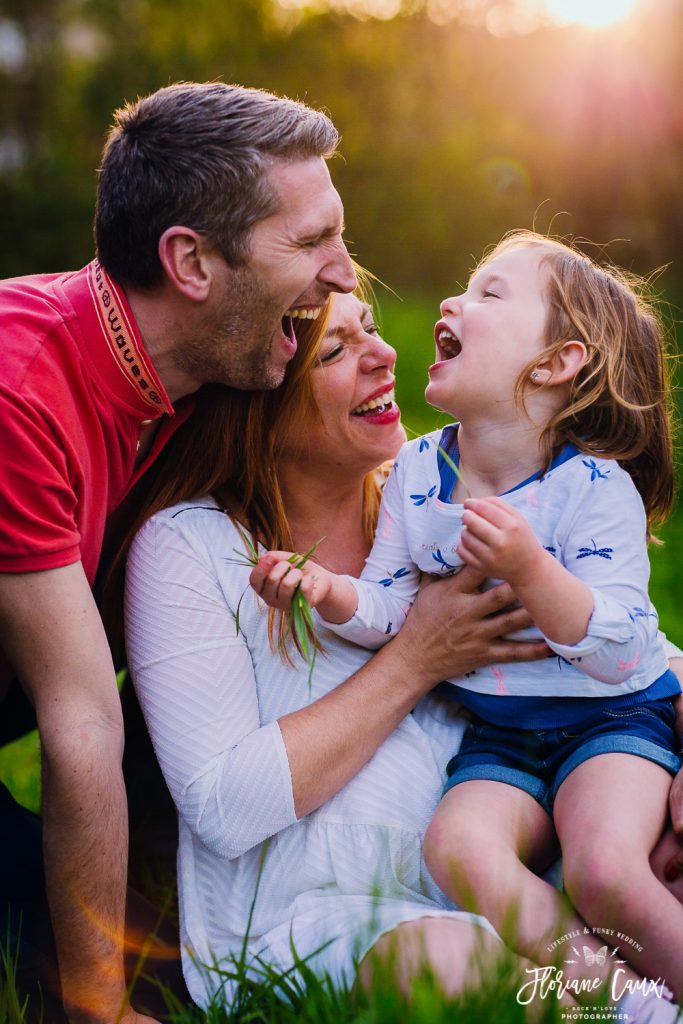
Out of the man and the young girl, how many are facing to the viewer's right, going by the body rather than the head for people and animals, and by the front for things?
1

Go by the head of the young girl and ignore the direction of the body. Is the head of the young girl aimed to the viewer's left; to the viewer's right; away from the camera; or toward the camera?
to the viewer's left

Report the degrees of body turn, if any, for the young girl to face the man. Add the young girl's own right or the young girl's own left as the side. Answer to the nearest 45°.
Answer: approximately 45° to the young girl's own right

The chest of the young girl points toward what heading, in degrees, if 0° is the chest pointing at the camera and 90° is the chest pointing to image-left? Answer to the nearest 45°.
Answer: approximately 45°

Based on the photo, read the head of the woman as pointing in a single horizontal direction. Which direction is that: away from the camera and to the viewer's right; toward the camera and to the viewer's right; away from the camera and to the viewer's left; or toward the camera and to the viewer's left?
toward the camera and to the viewer's right

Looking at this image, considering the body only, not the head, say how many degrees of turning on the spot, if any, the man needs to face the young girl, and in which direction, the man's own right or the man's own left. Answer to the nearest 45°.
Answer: approximately 45° to the man's own right

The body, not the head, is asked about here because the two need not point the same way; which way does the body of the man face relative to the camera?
to the viewer's right

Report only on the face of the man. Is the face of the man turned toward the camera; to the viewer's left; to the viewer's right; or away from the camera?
to the viewer's right
